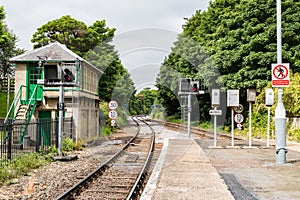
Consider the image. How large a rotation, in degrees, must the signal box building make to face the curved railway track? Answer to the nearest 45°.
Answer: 0° — it already faces it

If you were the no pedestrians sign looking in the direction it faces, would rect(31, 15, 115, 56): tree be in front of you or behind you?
behind

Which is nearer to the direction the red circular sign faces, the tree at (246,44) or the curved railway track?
the curved railway track

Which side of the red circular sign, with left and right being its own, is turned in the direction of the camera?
front

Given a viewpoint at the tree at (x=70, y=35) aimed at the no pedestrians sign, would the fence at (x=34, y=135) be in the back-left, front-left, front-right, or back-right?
front-right

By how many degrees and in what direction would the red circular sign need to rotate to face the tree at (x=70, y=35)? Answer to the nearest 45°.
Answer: approximately 135° to its right

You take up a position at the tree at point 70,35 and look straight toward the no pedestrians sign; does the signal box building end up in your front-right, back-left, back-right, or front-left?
front-right

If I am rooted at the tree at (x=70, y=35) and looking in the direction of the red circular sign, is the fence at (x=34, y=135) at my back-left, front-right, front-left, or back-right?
front-right

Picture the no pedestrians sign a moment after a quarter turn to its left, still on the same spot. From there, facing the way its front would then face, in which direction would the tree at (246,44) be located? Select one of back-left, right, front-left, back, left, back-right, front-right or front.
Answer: left
